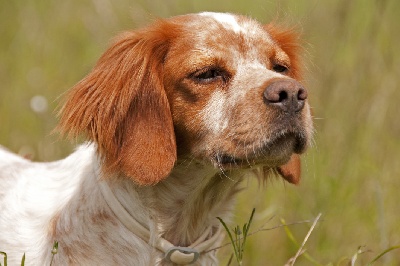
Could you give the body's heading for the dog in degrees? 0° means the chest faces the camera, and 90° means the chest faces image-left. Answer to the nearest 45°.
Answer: approximately 315°
